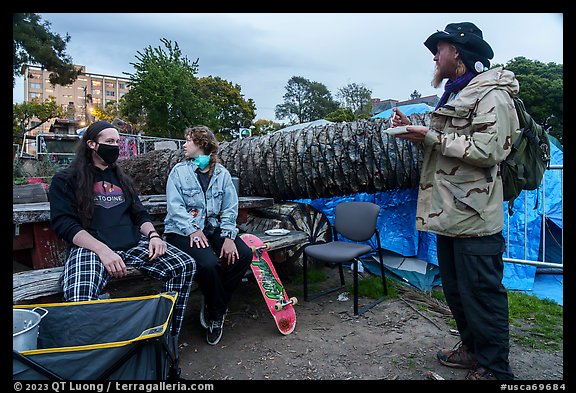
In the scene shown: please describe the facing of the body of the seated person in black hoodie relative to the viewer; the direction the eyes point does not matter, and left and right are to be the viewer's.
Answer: facing the viewer and to the right of the viewer

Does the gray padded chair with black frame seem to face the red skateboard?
yes

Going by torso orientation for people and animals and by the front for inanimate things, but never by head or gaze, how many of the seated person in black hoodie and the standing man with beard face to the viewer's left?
1

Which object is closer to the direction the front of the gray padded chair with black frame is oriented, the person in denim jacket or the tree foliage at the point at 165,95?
the person in denim jacket

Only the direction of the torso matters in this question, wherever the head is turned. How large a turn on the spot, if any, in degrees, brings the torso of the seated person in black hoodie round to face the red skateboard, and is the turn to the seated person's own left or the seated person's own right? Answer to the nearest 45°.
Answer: approximately 45° to the seated person's own left

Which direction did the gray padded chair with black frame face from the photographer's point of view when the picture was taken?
facing the viewer and to the left of the viewer

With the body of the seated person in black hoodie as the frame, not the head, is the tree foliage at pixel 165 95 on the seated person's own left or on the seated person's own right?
on the seated person's own left

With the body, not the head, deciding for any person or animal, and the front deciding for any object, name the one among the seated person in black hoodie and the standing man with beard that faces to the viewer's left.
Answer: the standing man with beard

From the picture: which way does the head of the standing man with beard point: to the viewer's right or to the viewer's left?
to the viewer's left

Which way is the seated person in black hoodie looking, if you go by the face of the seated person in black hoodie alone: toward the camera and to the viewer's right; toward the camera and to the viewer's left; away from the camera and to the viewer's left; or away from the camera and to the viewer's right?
toward the camera and to the viewer's right

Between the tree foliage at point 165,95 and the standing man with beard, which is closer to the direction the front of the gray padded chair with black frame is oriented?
the standing man with beard

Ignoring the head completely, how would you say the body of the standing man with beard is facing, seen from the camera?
to the viewer's left

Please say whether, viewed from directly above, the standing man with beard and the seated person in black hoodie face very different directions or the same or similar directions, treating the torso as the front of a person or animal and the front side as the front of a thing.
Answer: very different directions

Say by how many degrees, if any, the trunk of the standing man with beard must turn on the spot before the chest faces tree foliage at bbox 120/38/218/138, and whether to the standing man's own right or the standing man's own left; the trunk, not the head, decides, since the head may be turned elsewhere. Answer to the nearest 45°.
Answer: approximately 45° to the standing man's own right
